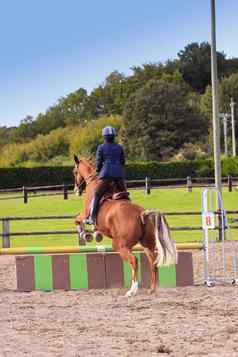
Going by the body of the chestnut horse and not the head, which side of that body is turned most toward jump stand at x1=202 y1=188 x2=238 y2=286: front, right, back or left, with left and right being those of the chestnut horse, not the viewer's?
right

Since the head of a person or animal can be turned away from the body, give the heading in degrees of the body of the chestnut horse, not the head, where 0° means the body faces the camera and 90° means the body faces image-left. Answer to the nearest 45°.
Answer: approximately 135°
